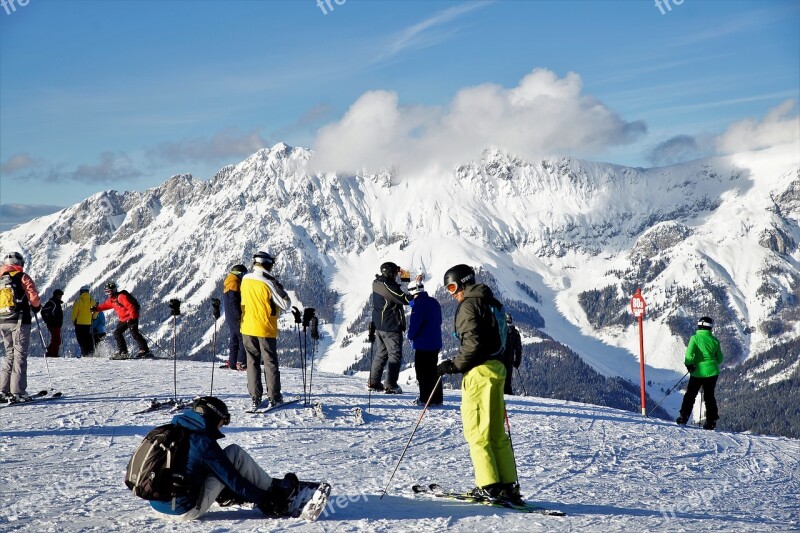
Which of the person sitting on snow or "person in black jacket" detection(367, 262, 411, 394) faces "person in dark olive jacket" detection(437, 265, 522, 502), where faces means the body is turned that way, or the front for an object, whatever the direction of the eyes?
the person sitting on snow

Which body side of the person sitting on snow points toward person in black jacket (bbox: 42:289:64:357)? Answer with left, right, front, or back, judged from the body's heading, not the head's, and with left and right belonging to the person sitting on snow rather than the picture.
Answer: left

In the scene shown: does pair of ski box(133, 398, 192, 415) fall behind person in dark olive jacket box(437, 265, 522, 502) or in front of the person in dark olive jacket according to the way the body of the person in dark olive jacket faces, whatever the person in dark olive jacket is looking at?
in front

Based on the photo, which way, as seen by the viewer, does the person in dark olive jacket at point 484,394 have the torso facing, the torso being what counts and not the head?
to the viewer's left

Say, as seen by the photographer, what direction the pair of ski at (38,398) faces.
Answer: facing to the right of the viewer

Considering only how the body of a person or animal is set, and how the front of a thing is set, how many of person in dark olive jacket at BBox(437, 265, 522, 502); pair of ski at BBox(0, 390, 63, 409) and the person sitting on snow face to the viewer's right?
2

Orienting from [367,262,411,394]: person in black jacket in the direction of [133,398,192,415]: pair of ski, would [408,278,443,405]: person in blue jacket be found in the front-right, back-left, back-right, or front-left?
back-left

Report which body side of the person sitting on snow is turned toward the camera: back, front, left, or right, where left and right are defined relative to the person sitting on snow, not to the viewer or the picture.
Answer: right
